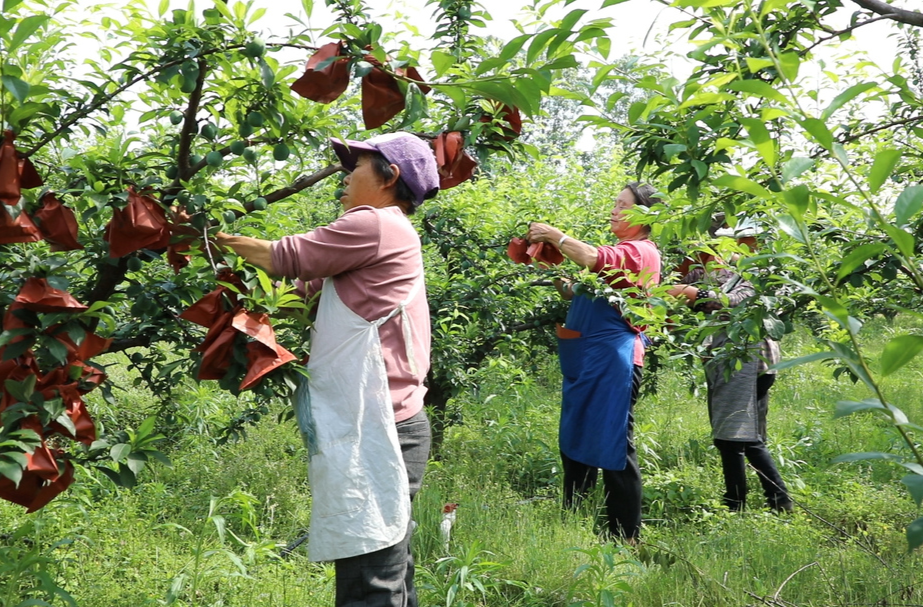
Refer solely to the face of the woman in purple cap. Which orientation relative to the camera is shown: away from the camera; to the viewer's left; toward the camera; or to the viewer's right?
to the viewer's left

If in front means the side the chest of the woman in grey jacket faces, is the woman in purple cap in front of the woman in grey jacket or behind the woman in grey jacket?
in front

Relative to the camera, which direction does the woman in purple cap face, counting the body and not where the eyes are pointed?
to the viewer's left
